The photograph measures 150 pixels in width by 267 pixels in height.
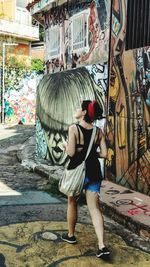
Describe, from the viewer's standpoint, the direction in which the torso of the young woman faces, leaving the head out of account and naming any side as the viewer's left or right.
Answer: facing away from the viewer and to the left of the viewer
